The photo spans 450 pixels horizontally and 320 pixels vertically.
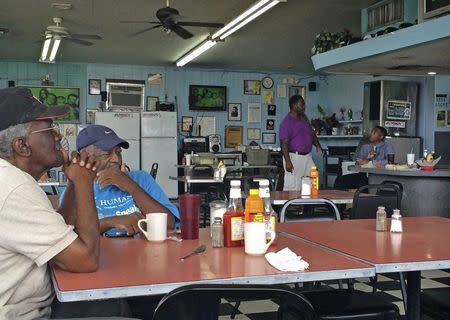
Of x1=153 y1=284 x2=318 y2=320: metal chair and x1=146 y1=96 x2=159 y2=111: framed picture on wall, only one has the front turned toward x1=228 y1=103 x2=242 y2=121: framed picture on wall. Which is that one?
the metal chair

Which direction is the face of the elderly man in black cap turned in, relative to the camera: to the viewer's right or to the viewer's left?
to the viewer's right

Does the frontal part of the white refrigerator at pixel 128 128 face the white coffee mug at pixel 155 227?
yes

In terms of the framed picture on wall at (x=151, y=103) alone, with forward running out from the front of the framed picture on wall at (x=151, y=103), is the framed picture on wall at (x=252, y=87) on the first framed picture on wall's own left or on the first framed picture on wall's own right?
on the first framed picture on wall's own left

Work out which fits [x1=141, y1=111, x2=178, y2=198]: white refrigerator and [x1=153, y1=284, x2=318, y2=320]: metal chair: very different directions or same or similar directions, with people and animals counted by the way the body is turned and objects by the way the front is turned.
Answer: very different directions

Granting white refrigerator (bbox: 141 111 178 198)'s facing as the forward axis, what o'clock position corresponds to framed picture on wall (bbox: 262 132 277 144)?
The framed picture on wall is roughly at 8 o'clock from the white refrigerator.

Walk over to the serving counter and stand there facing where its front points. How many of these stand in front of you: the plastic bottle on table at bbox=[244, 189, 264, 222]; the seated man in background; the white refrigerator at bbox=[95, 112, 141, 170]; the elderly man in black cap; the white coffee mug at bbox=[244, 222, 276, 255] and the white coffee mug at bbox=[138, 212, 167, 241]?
4

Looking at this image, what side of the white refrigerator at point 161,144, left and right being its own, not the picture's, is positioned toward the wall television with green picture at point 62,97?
right
